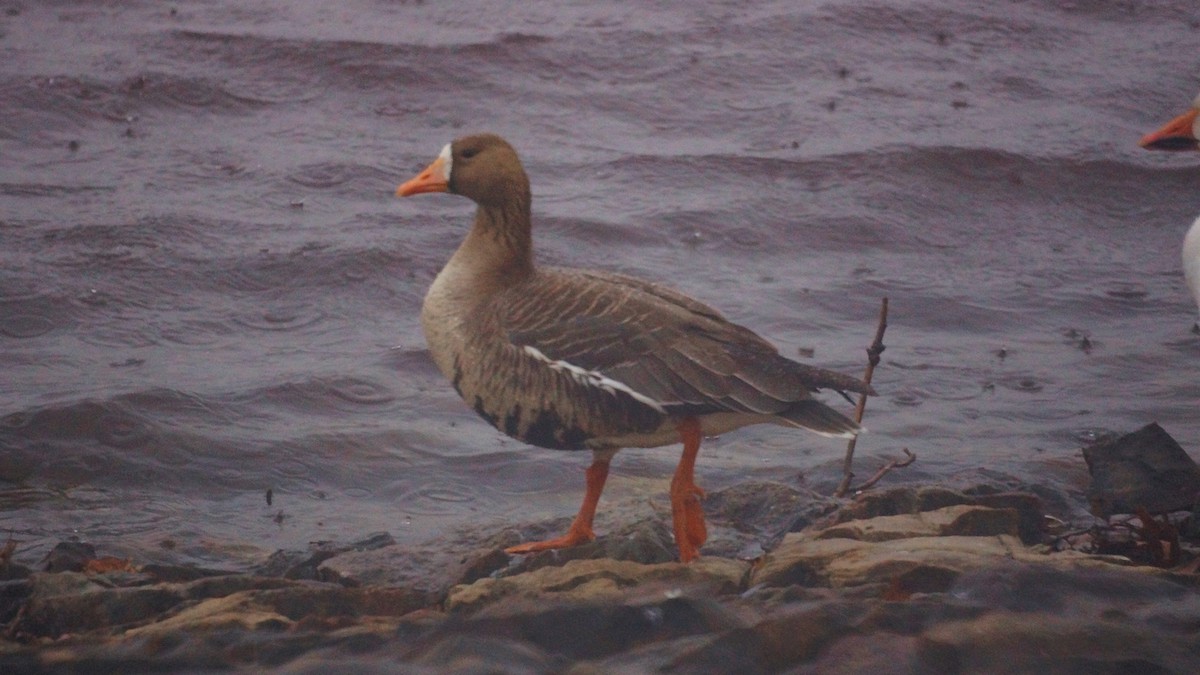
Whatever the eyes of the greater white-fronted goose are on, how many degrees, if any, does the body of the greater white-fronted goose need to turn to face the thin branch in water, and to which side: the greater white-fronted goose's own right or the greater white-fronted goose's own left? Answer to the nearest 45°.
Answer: approximately 135° to the greater white-fronted goose's own right

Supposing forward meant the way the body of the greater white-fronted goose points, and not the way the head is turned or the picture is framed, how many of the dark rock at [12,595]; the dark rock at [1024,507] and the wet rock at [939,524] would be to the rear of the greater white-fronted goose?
2

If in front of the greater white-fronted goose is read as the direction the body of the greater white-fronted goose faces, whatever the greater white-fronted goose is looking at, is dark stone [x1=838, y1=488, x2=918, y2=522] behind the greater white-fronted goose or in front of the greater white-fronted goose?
behind

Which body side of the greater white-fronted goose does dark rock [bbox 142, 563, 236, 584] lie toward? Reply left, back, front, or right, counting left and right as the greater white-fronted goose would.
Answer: front

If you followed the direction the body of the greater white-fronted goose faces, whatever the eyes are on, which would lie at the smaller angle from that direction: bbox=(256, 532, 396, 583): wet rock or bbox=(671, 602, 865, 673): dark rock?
the wet rock

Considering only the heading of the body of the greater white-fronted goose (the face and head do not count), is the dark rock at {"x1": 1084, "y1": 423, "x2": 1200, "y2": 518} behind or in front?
behind

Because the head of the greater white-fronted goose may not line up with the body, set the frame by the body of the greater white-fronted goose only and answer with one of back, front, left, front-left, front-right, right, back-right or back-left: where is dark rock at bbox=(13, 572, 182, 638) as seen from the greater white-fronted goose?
front-left

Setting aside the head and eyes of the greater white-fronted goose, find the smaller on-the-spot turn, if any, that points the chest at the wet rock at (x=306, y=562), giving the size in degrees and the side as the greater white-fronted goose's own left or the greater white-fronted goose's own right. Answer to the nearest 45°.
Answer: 0° — it already faces it

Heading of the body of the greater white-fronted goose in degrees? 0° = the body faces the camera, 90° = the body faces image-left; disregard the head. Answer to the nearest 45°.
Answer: approximately 90°

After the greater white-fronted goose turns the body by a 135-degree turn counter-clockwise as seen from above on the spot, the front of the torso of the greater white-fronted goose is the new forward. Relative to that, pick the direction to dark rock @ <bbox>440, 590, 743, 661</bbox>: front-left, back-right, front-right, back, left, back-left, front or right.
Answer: front-right

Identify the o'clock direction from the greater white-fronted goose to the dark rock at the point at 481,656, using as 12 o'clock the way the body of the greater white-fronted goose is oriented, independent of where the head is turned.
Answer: The dark rock is roughly at 9 o'clock from the greater white-fronted goose.

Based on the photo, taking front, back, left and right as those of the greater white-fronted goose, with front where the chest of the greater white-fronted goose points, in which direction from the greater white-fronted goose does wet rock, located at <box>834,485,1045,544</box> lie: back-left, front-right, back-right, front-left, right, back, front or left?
back

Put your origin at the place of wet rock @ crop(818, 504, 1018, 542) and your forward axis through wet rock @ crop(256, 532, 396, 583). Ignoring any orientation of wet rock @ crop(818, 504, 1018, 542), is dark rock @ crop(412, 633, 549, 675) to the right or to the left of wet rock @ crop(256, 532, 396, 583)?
left

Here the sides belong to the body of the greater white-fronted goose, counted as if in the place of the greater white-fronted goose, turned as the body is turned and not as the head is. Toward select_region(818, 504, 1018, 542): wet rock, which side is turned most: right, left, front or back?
back

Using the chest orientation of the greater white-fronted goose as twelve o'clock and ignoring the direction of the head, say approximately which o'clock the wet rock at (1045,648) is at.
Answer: The wet rock is roughly at 8 o'clock from the greater white-fronted goose.

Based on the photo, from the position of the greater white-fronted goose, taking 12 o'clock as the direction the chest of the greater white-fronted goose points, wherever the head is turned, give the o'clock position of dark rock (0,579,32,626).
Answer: The dark rock is roughly at 11 o'clock from the greater white-fronted goose.
